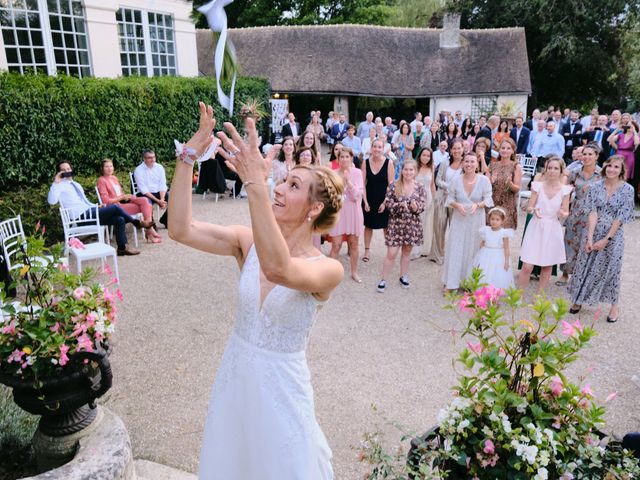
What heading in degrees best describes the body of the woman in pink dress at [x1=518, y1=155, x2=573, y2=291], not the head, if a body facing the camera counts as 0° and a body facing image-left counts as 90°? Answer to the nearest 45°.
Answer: approximately 0°

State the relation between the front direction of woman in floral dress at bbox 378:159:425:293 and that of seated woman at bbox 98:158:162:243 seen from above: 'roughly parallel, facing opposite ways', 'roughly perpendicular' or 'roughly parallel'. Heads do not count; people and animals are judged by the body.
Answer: roughly perpendicular

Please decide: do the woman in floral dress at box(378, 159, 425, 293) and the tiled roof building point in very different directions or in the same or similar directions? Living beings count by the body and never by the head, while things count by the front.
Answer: same or similar directions

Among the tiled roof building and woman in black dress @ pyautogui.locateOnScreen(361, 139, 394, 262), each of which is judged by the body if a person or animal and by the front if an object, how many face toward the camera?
2

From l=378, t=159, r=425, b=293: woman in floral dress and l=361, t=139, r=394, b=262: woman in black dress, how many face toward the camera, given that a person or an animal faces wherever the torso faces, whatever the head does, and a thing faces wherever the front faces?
2

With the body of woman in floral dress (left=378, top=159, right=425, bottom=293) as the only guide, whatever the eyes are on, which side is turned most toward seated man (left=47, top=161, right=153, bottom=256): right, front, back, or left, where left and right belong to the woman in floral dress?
right

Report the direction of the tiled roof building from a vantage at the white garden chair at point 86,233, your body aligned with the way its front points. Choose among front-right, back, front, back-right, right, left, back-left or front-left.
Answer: left

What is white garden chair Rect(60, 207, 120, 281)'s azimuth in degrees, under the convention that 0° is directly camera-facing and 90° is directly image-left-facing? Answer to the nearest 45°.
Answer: approximately 315°

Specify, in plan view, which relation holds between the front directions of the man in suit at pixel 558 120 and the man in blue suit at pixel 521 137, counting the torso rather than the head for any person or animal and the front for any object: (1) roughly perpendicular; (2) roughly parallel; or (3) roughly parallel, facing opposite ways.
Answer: roughly parallel

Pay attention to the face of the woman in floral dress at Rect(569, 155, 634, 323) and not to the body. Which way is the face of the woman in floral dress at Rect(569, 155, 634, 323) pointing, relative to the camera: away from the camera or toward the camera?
toward the camera

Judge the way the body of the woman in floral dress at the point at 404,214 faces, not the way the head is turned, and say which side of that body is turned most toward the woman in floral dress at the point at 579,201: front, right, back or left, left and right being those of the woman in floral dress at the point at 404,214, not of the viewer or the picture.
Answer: left

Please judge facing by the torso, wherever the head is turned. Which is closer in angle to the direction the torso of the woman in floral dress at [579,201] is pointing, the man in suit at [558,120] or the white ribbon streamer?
the white ribbon streamer

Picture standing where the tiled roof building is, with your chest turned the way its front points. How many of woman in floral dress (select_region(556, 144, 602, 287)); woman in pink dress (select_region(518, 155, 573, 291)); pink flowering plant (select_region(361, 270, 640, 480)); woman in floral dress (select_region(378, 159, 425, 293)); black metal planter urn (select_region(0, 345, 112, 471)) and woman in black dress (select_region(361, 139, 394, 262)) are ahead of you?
6

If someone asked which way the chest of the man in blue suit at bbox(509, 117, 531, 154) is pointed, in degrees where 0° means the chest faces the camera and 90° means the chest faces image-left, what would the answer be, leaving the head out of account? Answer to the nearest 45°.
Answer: approximately 45°

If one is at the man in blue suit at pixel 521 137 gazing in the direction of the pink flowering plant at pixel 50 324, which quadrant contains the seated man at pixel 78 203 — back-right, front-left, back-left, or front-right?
front-right

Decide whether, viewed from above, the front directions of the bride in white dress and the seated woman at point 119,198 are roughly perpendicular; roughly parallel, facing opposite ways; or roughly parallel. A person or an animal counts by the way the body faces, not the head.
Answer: roughly perpendicular

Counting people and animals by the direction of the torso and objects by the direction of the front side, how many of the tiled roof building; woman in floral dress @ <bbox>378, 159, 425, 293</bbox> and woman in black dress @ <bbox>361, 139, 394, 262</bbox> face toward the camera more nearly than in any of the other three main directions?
3

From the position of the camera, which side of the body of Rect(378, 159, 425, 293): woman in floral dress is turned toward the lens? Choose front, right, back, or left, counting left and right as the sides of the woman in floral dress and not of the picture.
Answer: front

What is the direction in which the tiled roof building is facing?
toward the camera

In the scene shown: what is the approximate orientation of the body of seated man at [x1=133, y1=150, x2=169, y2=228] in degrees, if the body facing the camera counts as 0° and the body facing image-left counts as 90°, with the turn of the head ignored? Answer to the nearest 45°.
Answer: approximately 315°

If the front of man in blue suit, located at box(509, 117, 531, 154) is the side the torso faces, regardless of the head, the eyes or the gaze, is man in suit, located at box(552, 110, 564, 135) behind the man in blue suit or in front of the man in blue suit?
behind

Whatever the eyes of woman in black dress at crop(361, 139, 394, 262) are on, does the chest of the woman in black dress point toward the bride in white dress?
yes

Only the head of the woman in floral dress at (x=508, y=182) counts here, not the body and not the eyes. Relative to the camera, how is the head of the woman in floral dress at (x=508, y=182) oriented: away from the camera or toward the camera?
toward the camera
